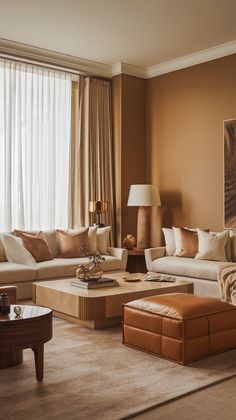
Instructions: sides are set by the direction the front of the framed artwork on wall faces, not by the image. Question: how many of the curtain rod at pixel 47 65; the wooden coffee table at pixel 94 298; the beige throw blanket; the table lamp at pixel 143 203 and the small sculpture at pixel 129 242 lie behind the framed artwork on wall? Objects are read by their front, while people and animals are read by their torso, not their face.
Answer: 0

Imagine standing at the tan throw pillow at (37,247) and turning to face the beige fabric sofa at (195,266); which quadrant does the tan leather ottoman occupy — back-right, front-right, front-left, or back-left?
front-right

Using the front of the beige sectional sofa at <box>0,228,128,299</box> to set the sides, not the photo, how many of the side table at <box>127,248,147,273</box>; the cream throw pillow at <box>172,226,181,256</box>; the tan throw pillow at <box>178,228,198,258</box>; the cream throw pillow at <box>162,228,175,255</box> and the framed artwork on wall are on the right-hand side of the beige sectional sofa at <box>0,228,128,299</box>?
0

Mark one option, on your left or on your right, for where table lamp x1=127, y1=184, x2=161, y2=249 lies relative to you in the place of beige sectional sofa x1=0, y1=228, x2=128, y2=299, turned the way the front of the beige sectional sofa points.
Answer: on your left

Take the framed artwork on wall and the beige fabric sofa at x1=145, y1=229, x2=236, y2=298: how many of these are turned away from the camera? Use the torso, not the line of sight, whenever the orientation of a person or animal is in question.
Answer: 0

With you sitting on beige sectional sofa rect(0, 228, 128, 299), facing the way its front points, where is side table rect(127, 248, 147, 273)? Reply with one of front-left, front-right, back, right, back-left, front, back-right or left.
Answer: left

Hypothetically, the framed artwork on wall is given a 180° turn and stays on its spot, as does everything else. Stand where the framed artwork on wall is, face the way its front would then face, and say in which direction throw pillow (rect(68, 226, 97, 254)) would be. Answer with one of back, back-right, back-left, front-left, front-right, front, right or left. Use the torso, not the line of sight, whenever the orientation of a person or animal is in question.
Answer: back-left

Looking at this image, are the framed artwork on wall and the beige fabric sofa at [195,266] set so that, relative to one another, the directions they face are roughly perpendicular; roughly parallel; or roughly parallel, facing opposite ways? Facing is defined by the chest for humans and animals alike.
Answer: roughly parallel

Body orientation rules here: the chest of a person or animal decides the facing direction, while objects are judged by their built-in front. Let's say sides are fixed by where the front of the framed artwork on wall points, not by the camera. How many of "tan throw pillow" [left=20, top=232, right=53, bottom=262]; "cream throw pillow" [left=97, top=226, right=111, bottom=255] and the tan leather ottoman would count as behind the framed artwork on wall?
0

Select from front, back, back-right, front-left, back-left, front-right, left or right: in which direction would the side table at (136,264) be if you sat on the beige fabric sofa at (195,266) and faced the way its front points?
right

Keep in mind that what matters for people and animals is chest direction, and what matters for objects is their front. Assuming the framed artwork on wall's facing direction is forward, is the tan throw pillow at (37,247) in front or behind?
in front

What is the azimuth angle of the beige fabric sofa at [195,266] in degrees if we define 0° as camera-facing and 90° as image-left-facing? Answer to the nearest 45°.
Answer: approximately 45°

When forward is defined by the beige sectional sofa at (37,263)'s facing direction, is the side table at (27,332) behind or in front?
in front

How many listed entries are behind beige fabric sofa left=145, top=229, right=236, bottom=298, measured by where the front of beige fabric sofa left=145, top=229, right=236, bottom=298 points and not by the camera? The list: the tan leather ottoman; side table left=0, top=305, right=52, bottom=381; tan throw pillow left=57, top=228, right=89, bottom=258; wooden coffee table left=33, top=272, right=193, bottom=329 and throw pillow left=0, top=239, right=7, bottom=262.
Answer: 0

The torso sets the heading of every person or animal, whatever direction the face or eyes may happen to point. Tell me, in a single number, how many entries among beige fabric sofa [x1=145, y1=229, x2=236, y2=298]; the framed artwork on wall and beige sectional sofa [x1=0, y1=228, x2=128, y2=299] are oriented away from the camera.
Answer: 0

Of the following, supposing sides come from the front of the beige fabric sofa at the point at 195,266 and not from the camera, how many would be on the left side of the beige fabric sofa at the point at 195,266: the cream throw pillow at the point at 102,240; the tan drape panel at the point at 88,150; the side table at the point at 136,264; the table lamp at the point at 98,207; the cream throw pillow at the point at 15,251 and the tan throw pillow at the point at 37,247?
0

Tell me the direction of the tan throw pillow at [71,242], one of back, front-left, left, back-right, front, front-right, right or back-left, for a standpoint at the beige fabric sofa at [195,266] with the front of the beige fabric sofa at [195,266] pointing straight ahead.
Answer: front-right

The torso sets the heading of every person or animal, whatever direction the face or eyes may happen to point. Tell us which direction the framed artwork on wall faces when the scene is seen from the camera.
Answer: facing the viewer and to the left of the viewer

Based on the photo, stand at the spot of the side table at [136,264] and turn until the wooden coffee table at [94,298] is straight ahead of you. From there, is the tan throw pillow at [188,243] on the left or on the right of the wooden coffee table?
left

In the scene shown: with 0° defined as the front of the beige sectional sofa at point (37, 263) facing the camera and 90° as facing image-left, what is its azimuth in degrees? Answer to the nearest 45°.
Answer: approximately 315°

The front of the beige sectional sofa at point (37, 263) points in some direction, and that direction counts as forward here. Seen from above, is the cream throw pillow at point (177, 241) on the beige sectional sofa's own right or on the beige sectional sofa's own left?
on the beige sectional sofa's own left
